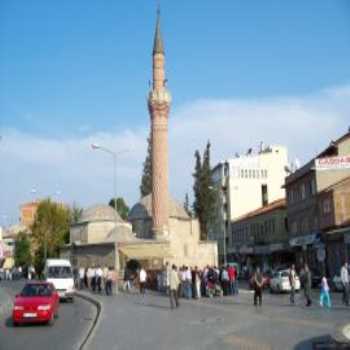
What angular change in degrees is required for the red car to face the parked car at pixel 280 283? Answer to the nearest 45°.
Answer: approximately 135° to its left

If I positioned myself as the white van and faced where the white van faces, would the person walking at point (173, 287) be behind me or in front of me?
in front

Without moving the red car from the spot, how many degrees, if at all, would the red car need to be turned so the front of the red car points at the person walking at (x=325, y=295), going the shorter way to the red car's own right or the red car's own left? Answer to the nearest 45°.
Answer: approximately 90° to the red car's own left

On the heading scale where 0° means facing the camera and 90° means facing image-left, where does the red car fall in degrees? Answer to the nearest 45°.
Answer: approximately 0°

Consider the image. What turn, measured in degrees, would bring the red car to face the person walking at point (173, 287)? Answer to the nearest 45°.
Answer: approximately 135° to its left

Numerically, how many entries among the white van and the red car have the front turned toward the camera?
2

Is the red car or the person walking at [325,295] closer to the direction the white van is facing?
the red car

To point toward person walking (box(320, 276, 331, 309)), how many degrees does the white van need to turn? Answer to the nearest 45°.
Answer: approximately 45° to its left

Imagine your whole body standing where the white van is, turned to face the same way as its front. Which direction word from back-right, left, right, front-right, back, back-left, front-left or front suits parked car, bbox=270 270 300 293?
left
